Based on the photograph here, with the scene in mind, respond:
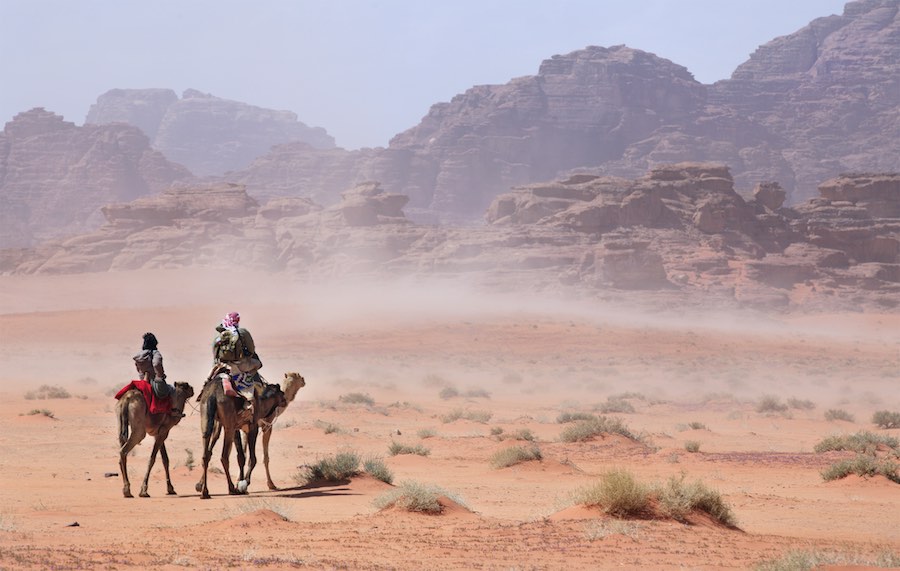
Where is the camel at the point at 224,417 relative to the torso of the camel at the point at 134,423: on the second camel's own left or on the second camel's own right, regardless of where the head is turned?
on the second camel's own right

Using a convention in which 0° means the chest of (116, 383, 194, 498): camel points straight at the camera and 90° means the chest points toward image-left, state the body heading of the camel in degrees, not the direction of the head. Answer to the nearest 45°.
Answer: approximately 225°

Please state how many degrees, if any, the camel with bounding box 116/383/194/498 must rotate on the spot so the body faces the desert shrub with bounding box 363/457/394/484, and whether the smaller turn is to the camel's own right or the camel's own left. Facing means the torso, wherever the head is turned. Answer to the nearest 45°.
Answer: approximately 45° to the camel's own right

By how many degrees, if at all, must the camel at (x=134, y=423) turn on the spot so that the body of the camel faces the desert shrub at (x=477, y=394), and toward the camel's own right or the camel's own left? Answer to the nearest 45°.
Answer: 0° — it already faces it

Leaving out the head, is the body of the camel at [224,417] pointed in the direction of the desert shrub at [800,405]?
yes

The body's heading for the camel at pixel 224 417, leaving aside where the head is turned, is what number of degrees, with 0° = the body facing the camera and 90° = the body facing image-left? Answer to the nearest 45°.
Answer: approximately 225°

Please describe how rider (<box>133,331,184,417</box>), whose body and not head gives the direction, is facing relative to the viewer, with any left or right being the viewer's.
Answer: facing away from the viewer and to the right of the viewer

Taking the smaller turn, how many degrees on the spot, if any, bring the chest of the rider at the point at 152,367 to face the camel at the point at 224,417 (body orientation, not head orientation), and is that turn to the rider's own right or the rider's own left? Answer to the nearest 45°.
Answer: approximately 45° to the rider's own right

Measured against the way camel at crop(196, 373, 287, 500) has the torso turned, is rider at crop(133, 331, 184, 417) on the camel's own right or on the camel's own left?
on the camel's own left
